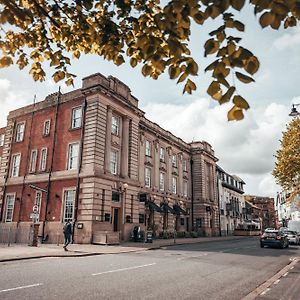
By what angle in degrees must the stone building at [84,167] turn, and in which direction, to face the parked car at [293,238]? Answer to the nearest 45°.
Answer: approximately 45° to its left

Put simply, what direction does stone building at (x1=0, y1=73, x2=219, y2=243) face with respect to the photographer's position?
facing the viewer and to the right of the viewer

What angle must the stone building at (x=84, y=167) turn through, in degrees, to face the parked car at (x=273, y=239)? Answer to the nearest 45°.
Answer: approximately 45° to its left

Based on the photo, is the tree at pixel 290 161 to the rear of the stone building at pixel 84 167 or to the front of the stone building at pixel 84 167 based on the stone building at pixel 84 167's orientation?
to the front
